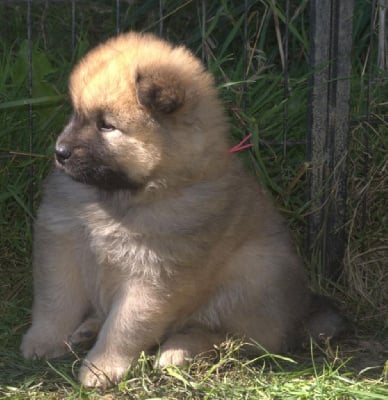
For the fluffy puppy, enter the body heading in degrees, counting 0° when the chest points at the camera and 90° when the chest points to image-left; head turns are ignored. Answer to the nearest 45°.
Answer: approximately 45°

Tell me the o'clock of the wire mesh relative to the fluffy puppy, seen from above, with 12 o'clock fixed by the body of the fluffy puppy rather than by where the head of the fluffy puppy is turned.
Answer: The wire mesh is roughly at 6 o'clock from the fluffy puppy.

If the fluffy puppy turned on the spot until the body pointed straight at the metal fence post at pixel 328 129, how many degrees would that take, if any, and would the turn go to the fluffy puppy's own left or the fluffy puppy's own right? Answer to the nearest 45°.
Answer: approximately 180°
